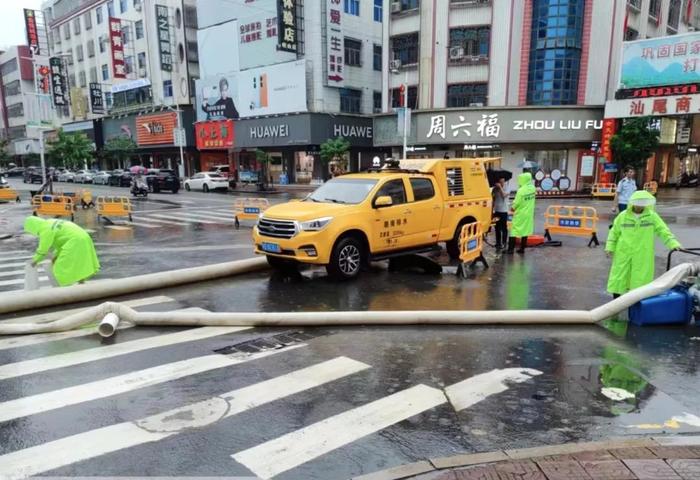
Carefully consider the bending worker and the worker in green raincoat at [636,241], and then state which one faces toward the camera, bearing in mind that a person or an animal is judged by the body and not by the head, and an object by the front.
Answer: the worker in green raincoat

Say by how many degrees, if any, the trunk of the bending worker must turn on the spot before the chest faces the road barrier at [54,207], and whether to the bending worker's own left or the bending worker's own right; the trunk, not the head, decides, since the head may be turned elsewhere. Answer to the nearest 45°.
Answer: approximately 90° to the bending worker's own right

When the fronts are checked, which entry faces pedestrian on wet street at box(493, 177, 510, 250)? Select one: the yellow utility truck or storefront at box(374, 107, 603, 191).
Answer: the storefront

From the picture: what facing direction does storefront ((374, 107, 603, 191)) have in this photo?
toward the camera

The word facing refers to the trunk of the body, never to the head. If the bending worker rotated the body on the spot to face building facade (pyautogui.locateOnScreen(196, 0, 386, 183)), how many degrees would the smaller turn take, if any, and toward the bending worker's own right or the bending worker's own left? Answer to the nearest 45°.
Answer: approximately 135° to the bending worker's own right

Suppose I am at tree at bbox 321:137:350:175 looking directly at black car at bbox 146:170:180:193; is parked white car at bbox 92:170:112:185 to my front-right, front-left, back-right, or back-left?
front-right

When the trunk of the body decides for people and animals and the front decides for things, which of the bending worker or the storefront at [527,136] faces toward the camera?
the storefront

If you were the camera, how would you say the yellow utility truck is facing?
facing the viewer and to the left of the viewer

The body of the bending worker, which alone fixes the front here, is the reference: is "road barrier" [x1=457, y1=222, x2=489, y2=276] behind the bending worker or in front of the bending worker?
behind

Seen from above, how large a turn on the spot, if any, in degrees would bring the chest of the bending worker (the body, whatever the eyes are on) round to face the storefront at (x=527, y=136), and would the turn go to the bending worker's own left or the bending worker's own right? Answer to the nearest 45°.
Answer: approximately 135° to the bending worker's own right

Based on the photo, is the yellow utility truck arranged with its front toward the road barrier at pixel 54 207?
no

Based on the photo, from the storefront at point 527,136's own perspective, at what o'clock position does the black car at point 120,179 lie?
The black car is roughly at 3 o'clock from the storefront.

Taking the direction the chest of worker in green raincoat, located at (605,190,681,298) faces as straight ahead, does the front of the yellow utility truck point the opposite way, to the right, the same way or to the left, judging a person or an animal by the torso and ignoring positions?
the same way

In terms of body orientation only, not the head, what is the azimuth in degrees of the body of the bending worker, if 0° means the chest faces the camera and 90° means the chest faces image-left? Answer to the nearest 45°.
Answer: approximately 90°

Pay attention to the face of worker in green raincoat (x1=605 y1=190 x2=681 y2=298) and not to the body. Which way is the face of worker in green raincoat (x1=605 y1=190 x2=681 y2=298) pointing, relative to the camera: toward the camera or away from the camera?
toward the camera

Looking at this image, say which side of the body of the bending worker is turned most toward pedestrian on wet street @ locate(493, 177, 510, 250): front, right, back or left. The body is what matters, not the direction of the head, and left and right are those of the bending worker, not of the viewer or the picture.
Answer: back
